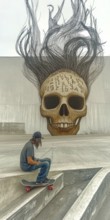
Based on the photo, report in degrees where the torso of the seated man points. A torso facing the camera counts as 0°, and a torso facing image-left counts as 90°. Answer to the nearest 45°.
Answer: approximately 270°

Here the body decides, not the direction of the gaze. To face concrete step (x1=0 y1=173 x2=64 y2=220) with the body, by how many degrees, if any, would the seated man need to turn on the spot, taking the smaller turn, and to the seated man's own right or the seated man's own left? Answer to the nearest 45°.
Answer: approximately 90° to the seated man's own right
